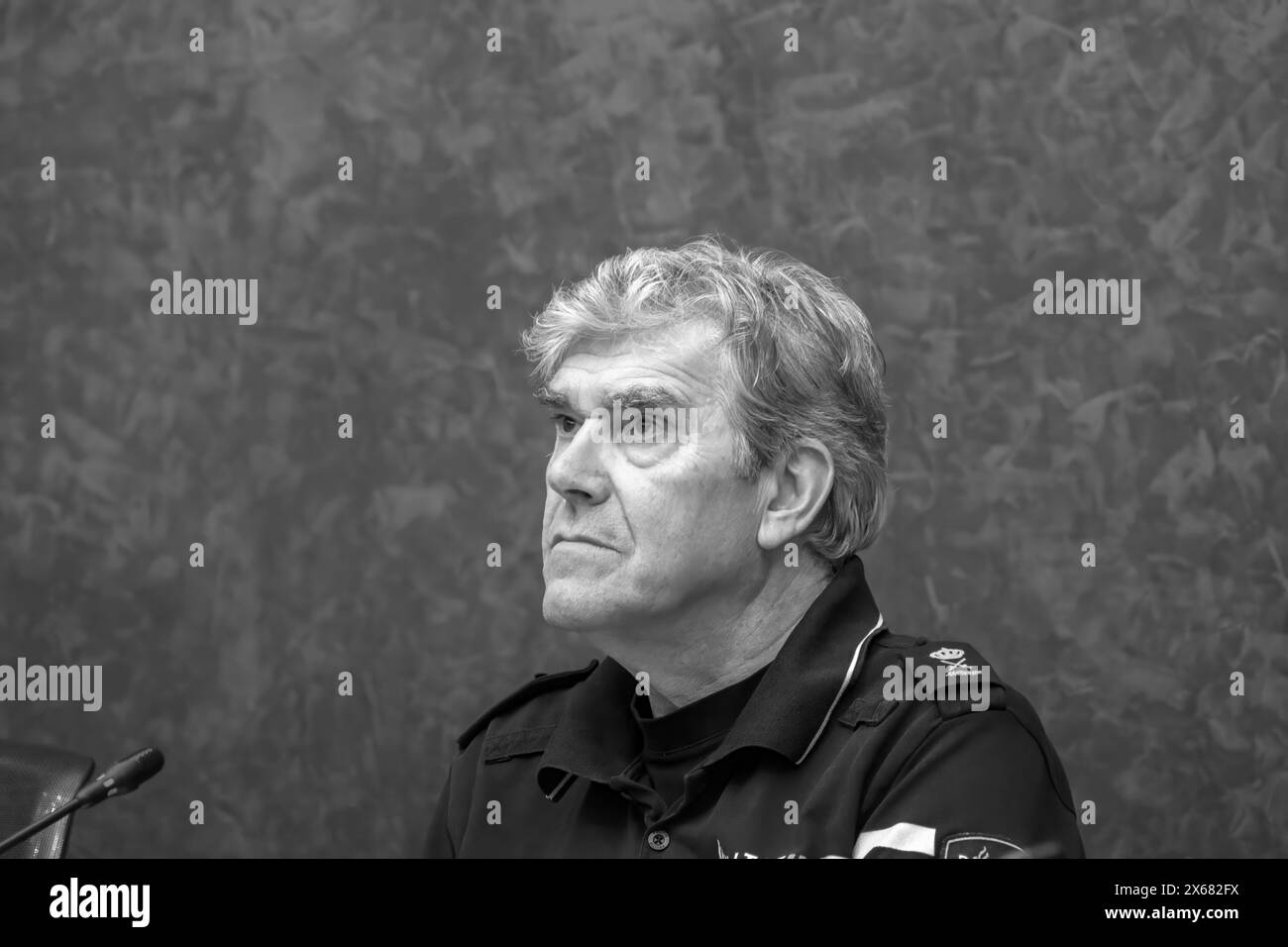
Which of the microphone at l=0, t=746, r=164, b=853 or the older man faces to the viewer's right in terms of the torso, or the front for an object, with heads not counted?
the microphone

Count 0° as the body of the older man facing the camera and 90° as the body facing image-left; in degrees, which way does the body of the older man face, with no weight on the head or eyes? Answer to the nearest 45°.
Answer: approximately 45°

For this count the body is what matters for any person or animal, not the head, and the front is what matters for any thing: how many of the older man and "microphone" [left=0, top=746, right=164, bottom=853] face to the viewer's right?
1

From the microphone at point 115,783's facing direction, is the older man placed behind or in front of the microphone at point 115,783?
in front

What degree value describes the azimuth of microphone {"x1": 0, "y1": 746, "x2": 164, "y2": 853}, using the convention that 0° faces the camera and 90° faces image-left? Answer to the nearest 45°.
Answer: approximately 270°

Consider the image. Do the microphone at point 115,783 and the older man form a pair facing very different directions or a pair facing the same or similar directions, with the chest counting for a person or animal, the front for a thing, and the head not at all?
very different directions

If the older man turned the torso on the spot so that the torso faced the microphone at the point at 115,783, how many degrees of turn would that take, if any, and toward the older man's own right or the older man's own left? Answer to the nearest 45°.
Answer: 0° — they already face it
